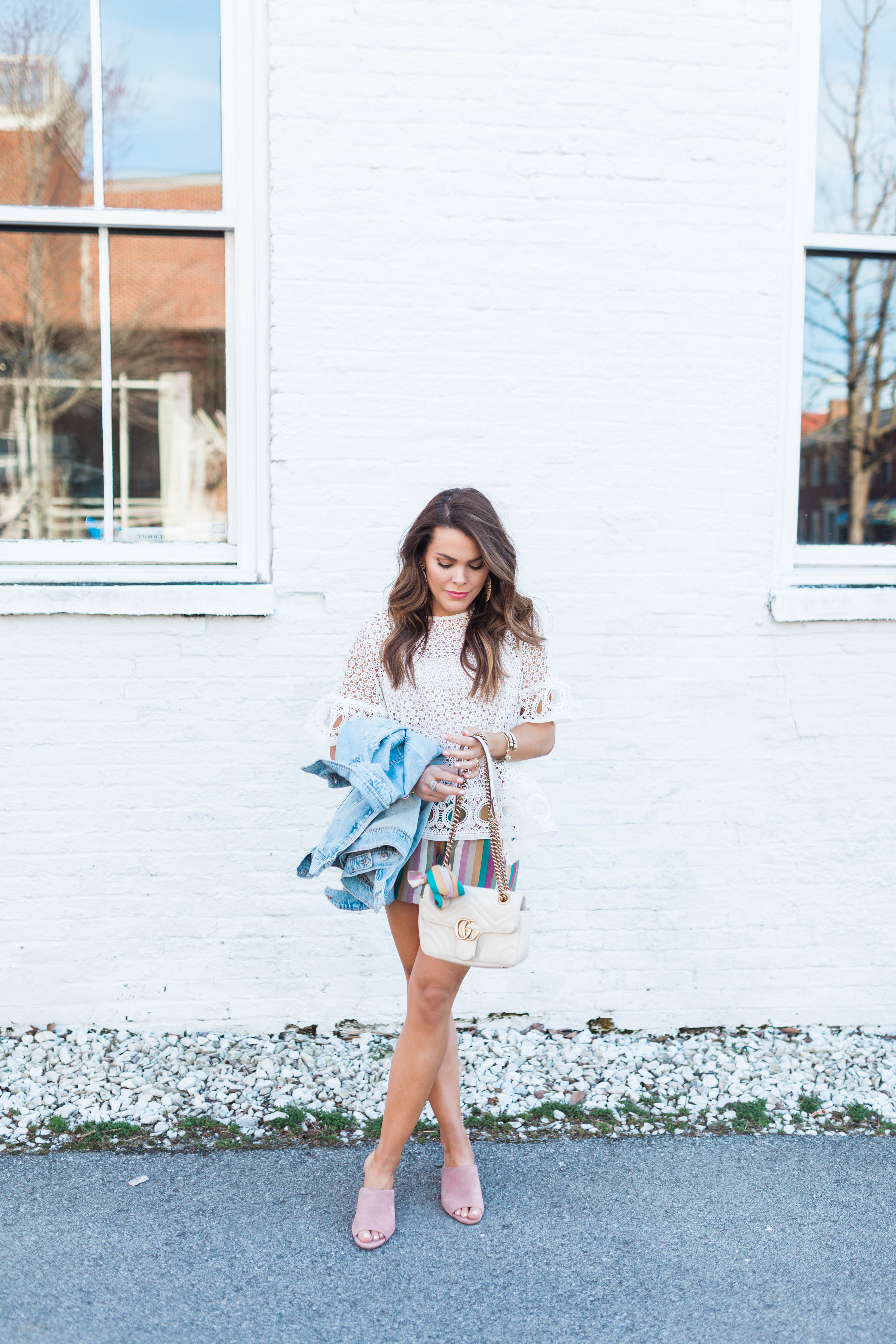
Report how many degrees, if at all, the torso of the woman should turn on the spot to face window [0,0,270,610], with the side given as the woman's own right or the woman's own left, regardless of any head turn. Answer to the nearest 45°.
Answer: approximately 135° to the woman's own right

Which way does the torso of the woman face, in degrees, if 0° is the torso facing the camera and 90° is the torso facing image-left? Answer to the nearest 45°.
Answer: approximately 0°
